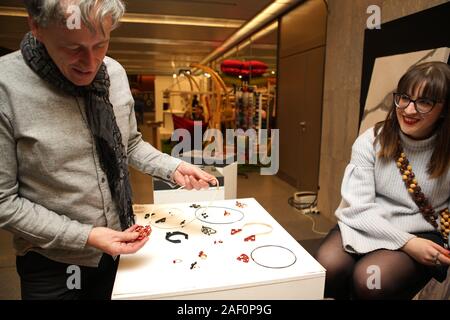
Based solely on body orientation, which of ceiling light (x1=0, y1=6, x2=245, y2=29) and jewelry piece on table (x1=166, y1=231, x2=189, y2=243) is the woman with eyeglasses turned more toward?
the jewelry piece on table

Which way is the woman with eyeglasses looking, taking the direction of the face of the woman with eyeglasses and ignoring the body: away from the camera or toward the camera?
toward the camera

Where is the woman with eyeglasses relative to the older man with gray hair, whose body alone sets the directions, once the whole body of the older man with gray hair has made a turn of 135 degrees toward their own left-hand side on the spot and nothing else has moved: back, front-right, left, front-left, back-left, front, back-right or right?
right

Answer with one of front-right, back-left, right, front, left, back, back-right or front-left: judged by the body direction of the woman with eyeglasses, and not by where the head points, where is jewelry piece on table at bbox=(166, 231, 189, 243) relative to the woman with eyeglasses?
front

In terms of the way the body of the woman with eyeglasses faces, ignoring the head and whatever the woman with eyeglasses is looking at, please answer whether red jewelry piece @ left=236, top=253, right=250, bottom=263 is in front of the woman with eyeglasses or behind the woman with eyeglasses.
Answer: in front

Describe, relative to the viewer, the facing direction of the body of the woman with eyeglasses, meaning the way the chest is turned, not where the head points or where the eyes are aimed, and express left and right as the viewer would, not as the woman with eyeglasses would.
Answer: facing the viewer and to the left of the viewer

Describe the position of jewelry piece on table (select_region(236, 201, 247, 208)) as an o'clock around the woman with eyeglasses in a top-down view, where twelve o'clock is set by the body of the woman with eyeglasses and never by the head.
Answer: The jewelry piece on table is roughly at 1 o'clock from the woman with eyeglasses.

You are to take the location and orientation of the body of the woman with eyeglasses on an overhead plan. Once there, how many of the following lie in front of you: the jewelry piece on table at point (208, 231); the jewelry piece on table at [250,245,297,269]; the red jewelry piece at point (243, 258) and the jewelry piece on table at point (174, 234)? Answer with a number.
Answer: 4

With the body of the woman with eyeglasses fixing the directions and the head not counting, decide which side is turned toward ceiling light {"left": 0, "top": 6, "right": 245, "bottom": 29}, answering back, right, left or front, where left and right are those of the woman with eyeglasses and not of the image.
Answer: right

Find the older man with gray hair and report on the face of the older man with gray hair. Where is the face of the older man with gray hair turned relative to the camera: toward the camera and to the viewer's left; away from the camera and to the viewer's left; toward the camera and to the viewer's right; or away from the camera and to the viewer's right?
toward the camera and to the viewer's right
